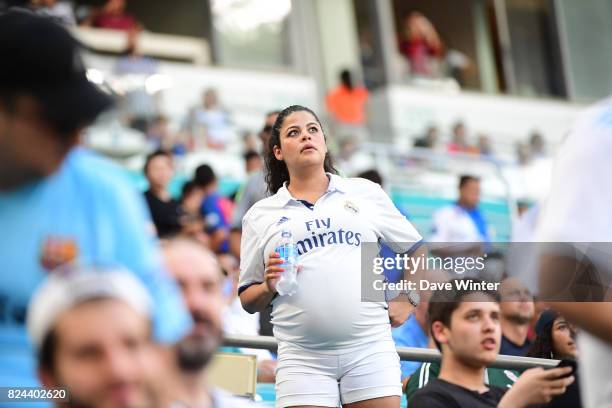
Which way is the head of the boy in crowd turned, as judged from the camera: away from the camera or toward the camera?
toward the camera

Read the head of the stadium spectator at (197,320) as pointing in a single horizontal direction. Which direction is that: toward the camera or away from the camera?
toward the camera

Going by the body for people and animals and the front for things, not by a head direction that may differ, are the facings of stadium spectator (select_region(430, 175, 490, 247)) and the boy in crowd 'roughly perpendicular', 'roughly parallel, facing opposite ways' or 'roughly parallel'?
roughly parallel

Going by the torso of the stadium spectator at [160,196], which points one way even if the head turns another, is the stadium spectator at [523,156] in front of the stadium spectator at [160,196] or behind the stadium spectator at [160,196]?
behind

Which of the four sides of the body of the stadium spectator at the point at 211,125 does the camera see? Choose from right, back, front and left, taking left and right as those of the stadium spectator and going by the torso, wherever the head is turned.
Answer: front

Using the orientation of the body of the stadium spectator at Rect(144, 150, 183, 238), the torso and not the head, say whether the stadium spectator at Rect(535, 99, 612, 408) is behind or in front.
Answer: in front

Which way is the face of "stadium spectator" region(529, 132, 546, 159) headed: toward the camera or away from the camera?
toward the camera

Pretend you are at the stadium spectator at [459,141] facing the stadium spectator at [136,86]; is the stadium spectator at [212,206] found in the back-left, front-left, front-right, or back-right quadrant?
front-left

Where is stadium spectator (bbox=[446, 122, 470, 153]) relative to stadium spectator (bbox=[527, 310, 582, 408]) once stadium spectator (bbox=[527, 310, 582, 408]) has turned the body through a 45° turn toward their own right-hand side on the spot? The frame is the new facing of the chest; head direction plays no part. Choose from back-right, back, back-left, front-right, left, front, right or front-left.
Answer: back

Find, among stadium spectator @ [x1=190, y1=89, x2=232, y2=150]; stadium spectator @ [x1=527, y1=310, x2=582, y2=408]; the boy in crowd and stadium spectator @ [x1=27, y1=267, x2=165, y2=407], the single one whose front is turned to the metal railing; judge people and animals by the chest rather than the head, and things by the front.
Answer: stadium spectator @ [x1=190, y1=89, x2=232, y2=150]

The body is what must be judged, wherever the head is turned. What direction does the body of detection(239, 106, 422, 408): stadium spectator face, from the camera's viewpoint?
toward the camera

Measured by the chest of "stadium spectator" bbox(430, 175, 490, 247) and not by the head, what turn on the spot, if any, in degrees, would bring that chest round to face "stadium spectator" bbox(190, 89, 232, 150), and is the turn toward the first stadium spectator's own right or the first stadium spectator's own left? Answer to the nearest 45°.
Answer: approximately 180°

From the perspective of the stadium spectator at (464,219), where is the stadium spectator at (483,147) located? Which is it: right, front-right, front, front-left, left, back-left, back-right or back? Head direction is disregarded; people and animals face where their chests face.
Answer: back-left

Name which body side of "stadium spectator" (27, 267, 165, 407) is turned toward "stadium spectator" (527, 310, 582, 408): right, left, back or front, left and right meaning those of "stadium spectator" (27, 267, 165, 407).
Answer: left

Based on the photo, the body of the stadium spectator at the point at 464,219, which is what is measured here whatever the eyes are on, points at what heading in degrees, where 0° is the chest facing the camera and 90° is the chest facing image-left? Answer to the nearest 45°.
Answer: approximately 315°

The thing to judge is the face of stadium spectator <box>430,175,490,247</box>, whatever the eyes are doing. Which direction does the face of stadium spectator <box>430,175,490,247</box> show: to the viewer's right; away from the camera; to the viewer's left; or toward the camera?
toward the camera
